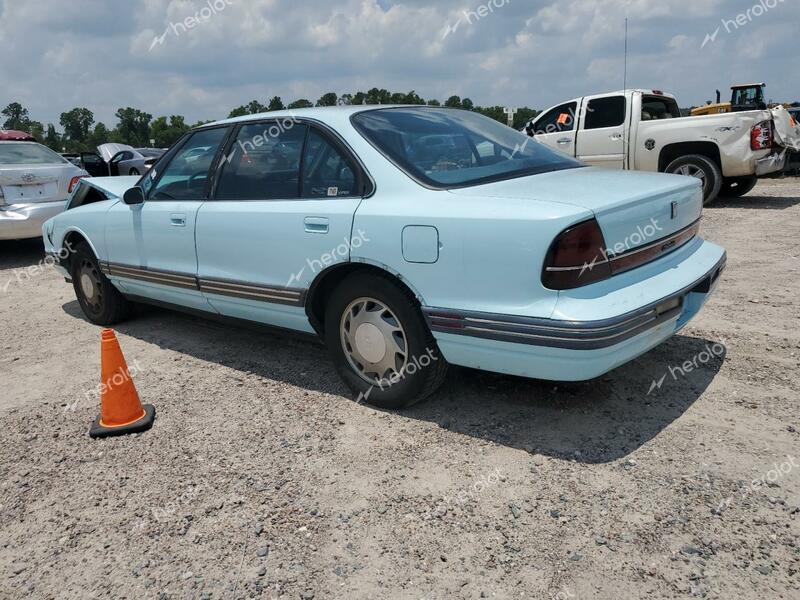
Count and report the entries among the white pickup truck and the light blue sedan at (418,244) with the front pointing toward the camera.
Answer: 0

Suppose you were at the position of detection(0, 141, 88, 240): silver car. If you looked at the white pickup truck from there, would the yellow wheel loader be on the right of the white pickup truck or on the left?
left

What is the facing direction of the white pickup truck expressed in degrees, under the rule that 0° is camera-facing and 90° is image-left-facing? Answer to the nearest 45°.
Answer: approximately 135°

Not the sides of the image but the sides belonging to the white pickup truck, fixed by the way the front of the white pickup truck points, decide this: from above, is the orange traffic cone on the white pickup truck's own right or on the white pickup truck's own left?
on the white pickup truck's own left

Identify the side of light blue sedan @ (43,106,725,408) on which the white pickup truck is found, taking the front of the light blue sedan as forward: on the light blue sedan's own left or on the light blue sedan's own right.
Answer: on the light blue sedan's own right

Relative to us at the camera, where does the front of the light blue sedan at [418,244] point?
facing away from the viewer and to the left of the viewer

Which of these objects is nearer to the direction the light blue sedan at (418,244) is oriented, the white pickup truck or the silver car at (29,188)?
the silver car

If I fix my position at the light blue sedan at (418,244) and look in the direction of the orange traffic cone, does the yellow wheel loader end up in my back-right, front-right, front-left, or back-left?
back-right

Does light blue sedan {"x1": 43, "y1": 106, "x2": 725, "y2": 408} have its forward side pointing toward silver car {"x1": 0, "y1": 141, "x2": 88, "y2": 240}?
yes

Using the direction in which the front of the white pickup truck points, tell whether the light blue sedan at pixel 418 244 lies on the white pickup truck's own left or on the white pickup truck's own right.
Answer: on the white pickup truck's own left
